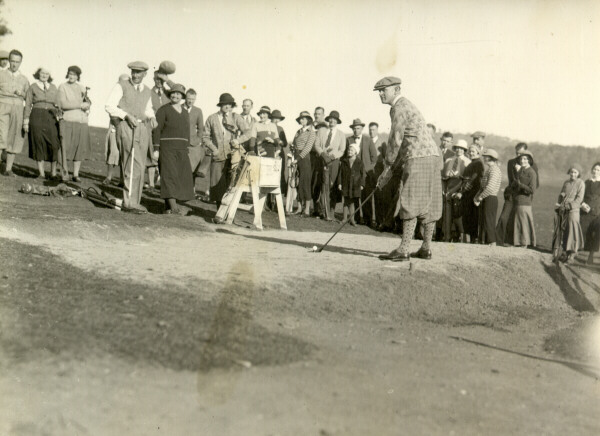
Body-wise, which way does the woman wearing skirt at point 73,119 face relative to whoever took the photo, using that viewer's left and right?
facing the viewer and to the right of the viewer

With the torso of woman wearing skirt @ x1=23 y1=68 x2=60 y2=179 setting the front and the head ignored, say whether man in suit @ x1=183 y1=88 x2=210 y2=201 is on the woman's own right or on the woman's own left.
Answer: on the woman's own left

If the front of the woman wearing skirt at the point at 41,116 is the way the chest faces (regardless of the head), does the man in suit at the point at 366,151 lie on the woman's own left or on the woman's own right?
on the woman's own left

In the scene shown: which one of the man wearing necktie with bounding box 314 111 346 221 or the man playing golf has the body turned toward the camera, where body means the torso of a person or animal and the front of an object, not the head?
the man wearing necktie

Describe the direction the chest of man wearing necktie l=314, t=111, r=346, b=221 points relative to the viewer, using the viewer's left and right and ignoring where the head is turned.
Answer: facing the viewer

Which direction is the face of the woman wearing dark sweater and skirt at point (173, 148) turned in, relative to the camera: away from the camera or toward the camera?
toward the camera

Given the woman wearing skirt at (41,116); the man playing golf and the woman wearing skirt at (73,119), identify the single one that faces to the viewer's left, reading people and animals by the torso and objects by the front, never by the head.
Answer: the man playing golf

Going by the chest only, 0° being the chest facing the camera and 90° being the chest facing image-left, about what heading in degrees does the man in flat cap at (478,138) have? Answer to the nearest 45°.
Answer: approximately 45°

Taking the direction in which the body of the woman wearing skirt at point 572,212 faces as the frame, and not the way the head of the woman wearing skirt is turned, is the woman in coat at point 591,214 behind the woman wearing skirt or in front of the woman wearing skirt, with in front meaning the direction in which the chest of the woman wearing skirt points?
behind

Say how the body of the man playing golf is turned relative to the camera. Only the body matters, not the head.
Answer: to the viewer's left

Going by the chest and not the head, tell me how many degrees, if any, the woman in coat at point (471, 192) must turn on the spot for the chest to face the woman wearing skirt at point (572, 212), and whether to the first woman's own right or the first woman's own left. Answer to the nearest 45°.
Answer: approximately 135° to the first woman's own left

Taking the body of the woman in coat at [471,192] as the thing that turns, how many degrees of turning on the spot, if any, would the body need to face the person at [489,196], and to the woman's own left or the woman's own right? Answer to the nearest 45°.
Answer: approximately 90° to the woman's own left

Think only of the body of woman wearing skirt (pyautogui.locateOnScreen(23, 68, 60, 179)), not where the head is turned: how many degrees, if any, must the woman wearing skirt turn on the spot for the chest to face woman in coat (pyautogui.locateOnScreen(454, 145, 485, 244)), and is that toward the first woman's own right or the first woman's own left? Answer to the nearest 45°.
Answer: approximately 90° to the first woman's own left

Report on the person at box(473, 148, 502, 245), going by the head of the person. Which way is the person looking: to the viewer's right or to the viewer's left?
to the viewer's left

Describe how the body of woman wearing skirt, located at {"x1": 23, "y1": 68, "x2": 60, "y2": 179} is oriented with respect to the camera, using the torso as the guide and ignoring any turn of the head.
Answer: toward the camera

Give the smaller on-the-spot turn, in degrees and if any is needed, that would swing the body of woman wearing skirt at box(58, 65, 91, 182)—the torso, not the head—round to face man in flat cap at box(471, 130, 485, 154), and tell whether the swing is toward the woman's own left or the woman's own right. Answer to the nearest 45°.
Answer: approximately 45° to the woman's own left
